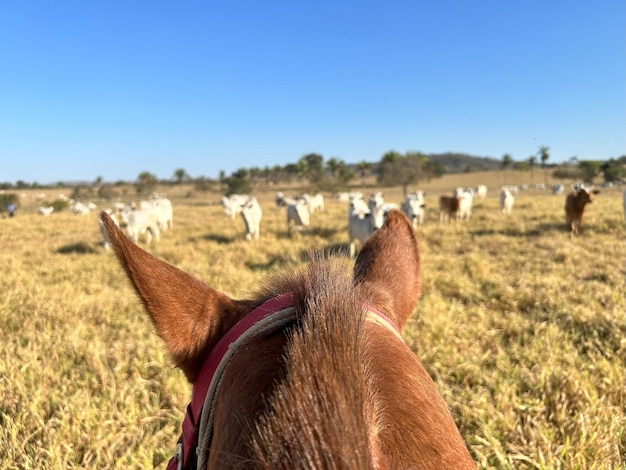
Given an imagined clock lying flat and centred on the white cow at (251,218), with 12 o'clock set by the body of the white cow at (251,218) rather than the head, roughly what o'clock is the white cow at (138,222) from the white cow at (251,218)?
the white cow at (138,222) is roughly at 3 o'clock from the white cow at (251,218).

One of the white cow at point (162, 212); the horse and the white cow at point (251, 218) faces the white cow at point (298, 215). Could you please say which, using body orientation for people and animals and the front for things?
the horse

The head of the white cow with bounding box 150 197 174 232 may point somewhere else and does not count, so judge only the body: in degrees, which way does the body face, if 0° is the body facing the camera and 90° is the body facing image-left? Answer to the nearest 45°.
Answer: approximately 45°

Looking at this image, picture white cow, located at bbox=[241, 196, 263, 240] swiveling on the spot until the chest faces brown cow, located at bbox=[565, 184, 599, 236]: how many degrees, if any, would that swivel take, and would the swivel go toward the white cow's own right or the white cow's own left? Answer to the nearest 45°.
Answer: approximately 45° to the white cow's own left

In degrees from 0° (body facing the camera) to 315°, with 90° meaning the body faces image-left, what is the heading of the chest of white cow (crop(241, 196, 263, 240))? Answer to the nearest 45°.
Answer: approximately 0°

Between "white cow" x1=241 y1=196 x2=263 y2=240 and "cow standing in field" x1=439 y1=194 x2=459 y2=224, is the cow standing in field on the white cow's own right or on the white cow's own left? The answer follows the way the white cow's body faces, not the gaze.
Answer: on the white cow's own left

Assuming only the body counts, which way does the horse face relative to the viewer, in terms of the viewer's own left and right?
facing away from the viewer

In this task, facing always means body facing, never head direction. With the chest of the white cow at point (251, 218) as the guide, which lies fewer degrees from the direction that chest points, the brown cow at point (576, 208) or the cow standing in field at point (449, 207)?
the brown cow

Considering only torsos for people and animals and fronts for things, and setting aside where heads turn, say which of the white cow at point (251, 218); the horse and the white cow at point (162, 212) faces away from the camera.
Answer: the horse

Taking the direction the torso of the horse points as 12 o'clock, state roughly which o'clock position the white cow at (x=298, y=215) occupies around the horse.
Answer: The white cow is roughly at 12 o'clock from the horse.

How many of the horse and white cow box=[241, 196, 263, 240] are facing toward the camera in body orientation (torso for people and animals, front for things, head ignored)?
1

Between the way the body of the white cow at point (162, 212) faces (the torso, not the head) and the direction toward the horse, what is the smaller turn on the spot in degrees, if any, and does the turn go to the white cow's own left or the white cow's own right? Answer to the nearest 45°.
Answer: approximately 45° to the white cow's own left

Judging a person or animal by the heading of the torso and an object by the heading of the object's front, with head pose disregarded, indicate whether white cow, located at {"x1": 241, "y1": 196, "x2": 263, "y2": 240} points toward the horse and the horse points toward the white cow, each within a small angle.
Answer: yes
